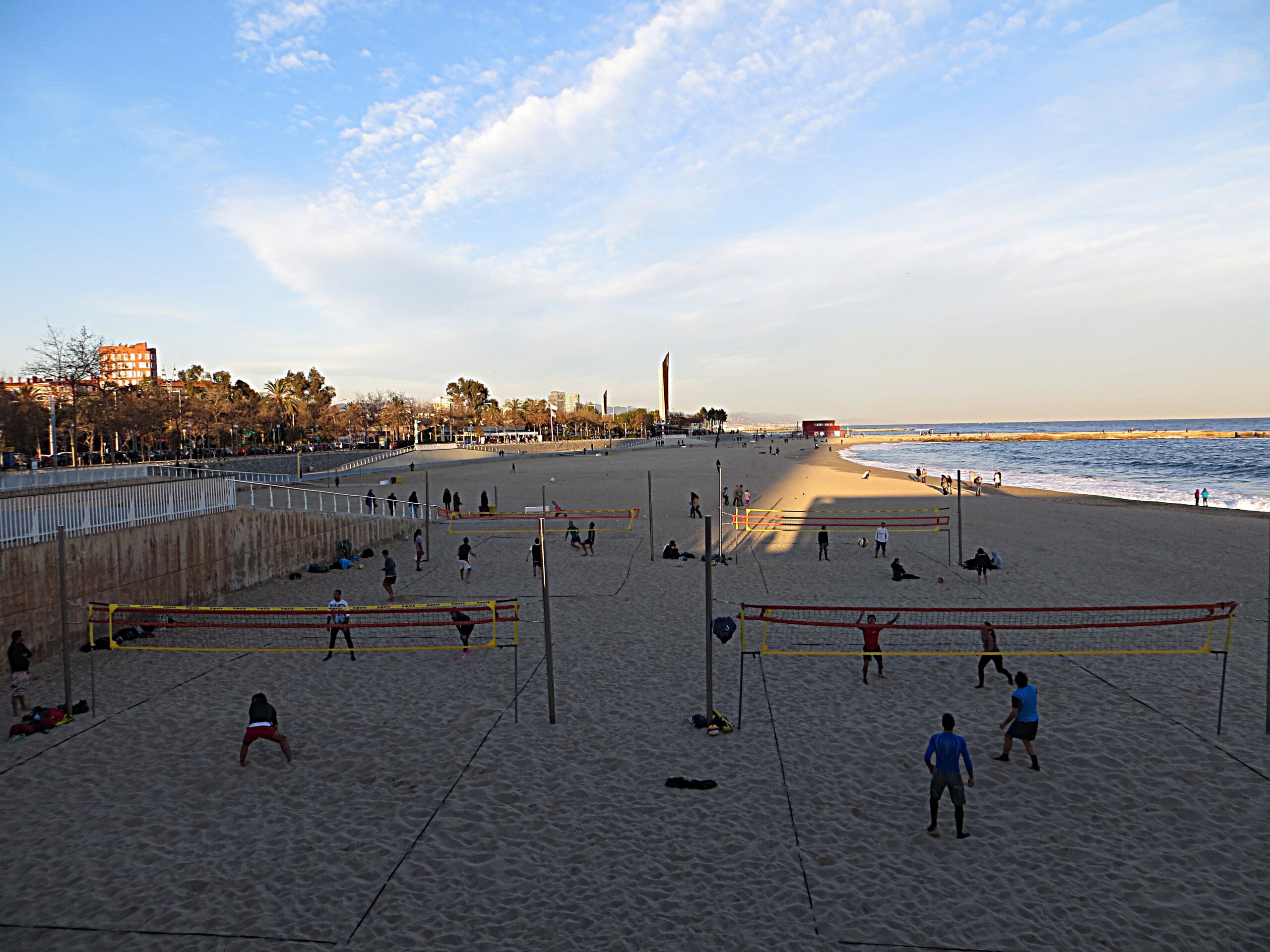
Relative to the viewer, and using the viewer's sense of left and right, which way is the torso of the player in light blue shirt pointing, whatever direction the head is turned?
facing away from the viewer and to the left of the viewer

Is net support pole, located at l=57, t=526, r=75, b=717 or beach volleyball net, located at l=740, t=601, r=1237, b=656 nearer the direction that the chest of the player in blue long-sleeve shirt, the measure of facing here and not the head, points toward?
the beach volleyball net

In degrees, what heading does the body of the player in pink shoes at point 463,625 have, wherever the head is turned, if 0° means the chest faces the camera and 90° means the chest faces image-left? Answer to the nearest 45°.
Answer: approximately 45°

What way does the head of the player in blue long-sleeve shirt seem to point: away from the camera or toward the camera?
away from the camera

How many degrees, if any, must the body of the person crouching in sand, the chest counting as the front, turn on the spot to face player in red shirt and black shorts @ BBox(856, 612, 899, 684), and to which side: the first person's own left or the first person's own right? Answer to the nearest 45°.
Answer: approximately 90° to the first person's own right

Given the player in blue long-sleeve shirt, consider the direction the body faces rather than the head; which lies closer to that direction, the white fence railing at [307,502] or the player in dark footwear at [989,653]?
the player in dark footwear

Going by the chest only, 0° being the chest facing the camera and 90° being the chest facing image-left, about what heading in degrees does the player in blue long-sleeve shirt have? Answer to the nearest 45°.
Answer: approximately 180°

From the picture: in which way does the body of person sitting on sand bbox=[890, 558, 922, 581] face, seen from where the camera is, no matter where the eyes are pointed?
to the viewer's right

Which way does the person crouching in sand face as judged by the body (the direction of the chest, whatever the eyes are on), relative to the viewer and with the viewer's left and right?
facing away from the viewer

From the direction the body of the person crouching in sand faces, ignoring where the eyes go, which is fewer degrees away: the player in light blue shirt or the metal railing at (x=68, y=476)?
the metal railing
